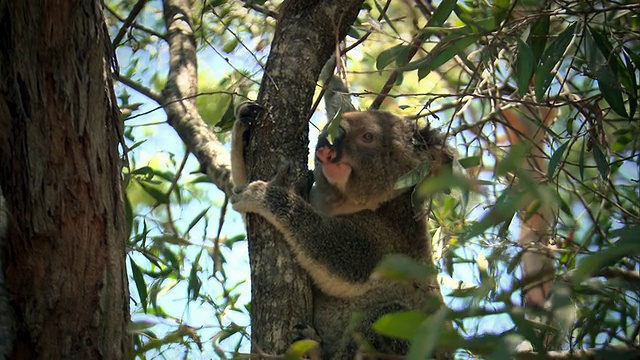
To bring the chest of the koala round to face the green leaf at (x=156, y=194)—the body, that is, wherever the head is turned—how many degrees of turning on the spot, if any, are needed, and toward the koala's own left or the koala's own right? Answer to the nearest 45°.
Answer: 0° — it already faces it

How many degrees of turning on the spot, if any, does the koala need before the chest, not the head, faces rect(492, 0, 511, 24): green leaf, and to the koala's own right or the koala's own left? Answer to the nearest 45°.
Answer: approximately 135° to the koala's own left

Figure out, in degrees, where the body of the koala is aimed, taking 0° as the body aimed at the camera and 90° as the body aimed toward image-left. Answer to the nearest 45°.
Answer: approximately 90°

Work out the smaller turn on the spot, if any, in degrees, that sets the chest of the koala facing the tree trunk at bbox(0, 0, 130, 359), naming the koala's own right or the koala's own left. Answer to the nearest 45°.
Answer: approximately 45° to the koala's own left
